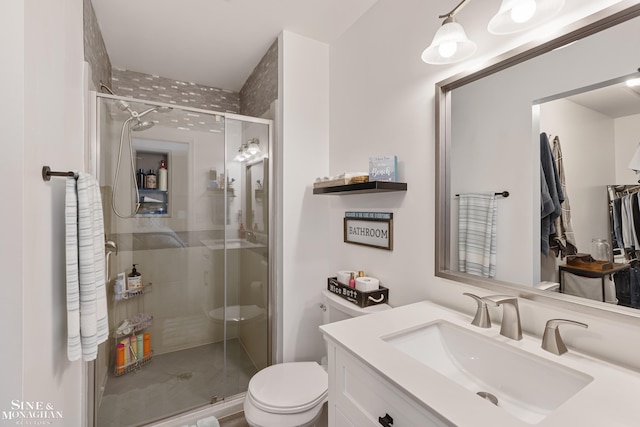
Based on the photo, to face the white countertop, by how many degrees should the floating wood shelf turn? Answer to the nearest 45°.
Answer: approximately 45° to its left

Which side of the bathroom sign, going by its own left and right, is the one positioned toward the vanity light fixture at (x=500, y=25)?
left

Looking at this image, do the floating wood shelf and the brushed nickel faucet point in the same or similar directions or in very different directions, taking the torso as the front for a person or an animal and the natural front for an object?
same or similar directions

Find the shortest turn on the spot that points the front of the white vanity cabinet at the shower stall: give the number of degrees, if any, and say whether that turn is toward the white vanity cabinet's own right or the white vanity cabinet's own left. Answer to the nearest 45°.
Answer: approximately 90° to the white vanity cabinet's own right

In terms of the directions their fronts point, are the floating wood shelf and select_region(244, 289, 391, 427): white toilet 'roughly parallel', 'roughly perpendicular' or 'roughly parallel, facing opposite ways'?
roughly parallel

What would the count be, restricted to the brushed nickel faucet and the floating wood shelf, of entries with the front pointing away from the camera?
0

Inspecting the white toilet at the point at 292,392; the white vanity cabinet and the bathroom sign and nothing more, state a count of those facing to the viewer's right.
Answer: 0

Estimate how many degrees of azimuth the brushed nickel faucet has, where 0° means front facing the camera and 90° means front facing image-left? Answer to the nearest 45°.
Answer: approximately 45°

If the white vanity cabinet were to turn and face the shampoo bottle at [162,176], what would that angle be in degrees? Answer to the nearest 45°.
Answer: approximately 90° to its right

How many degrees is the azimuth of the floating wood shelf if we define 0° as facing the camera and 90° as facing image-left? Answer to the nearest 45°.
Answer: approximately 45°

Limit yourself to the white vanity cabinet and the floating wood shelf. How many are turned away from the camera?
0

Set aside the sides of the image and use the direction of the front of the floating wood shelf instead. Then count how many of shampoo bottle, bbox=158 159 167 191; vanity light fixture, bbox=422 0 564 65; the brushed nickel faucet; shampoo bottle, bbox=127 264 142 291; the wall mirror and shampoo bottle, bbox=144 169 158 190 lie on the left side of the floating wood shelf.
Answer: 3
